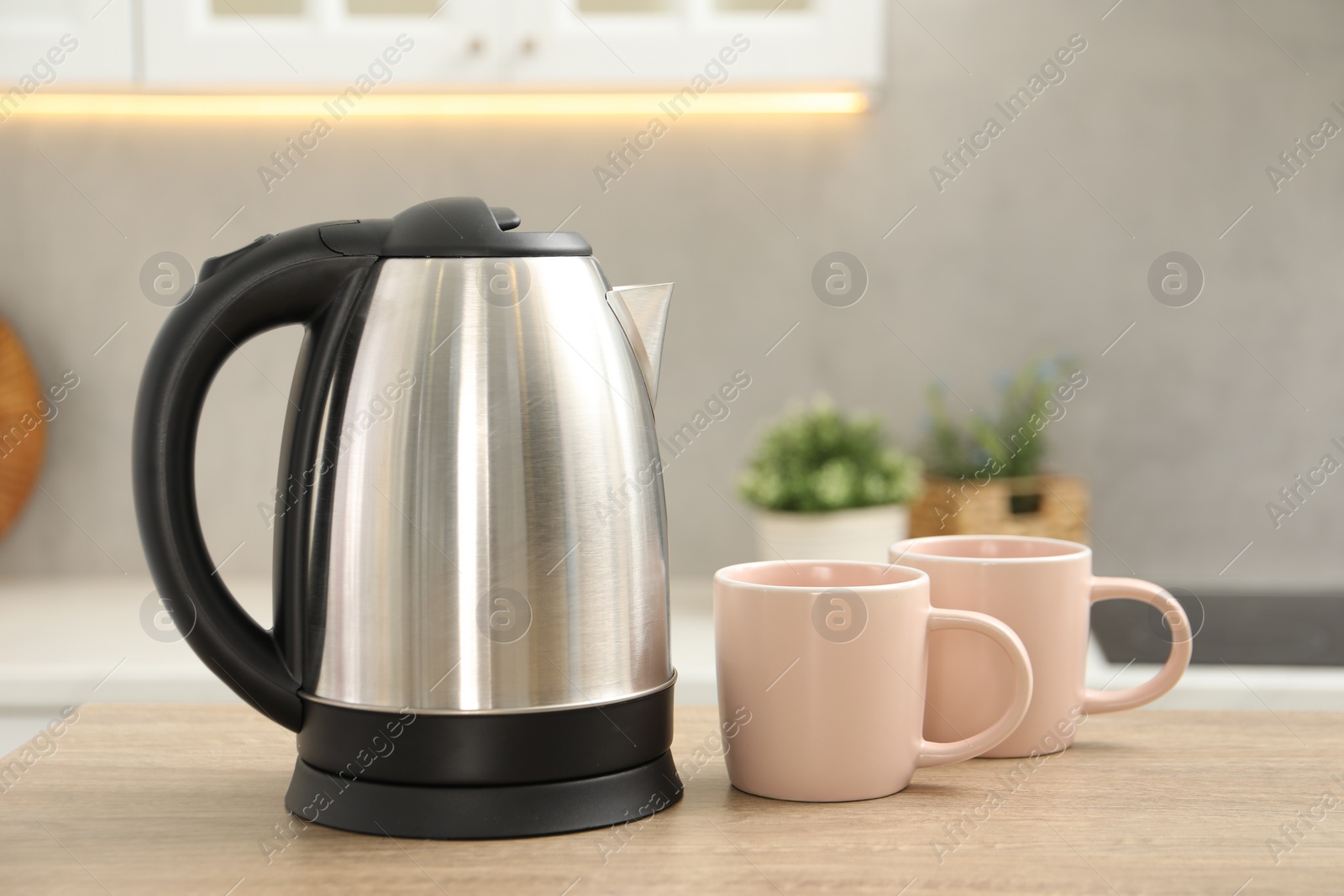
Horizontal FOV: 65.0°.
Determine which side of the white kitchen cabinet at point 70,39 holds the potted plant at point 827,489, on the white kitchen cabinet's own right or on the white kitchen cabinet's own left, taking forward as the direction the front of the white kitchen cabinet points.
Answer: on the white kitchen cabinet's own left

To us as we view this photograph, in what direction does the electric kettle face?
facing to the right of the viewer

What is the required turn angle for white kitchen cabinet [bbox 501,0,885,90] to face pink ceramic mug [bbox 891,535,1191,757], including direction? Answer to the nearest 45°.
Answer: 0° — it already faces it

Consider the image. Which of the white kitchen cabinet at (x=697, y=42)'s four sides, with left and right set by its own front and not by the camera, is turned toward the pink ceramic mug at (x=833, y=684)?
front

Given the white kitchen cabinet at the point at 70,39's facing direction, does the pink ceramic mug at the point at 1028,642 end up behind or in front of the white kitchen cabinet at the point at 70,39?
in front

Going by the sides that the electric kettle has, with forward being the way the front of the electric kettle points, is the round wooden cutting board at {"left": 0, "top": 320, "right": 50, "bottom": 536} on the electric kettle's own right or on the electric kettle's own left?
on the electric kettle's own left

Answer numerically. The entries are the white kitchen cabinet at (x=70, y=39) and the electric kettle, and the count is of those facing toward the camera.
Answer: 1

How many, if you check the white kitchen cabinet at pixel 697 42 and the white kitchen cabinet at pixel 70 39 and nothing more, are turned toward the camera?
2

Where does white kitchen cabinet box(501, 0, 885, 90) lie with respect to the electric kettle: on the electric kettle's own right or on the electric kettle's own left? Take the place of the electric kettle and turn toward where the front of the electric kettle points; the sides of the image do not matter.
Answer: on the electric kettle's own left

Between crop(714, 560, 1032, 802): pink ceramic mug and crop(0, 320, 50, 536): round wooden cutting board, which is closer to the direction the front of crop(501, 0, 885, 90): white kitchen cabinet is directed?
the pink ceramic mug

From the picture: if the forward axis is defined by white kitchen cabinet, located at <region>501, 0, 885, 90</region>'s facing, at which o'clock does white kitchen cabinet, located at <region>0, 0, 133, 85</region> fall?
white kitchen cabinet, located at <region>0, 0, 133, 85</region> is roughly at 3 o'clock from white kitchen cabinet, located at <region>501, 0, 885, 90</region>.
